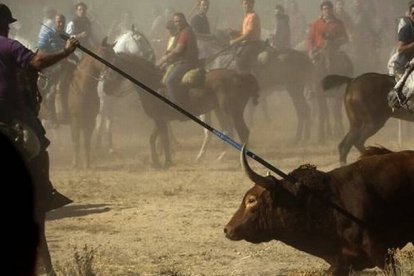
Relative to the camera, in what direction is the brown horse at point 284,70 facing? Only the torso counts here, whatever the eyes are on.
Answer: to the viewer's left

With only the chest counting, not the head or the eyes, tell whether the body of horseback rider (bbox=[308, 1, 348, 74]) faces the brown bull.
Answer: yes

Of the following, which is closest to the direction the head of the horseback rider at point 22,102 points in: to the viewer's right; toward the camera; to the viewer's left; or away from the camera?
to the viewer's right

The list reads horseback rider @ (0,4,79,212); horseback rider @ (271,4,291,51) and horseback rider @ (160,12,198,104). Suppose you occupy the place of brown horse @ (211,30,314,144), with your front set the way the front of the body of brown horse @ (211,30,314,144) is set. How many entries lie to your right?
1
